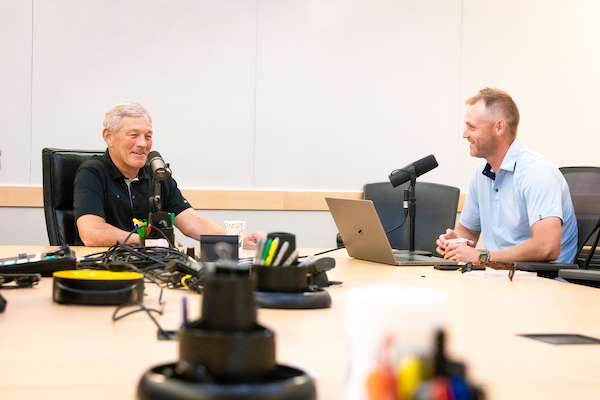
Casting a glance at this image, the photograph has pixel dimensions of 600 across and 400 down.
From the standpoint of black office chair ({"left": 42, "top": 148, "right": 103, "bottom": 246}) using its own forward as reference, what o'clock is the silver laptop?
The silver laptop is roughly at 12 o'clock from the black office chair.

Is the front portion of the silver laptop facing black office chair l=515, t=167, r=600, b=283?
yes

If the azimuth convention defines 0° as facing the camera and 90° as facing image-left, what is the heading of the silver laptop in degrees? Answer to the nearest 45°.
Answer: approximately 225°

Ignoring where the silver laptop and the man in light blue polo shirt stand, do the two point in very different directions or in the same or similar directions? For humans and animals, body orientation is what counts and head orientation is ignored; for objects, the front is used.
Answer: very different directions

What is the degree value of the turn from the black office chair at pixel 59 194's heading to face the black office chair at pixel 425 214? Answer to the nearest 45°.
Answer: approximately 45° to its left

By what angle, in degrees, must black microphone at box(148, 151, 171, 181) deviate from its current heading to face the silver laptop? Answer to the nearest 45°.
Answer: approximately 135° to its right

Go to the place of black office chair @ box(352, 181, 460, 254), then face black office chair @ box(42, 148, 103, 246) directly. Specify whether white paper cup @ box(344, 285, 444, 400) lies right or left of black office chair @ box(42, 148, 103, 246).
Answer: left

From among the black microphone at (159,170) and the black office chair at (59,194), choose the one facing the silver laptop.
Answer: the black office chair

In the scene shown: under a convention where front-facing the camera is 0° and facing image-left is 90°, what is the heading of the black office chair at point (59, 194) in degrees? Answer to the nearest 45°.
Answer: approximately 315°

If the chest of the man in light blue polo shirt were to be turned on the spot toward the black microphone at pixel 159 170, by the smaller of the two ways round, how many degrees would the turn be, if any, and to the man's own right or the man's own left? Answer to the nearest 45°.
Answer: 0° — they already face it
